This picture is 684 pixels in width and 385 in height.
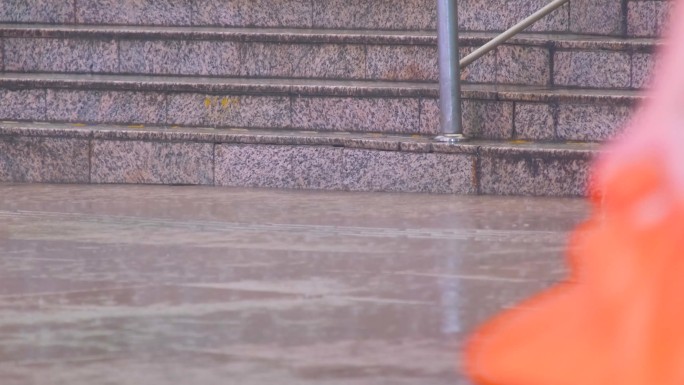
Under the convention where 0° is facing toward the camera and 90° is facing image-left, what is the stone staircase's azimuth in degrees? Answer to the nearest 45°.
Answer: approximately 0°
